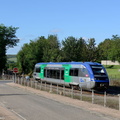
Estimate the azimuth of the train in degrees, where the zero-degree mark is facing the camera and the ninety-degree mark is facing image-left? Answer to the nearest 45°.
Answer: approximately 315°
